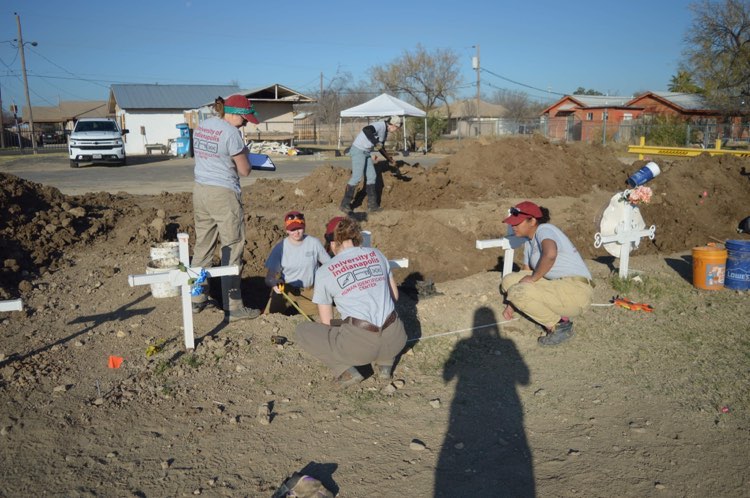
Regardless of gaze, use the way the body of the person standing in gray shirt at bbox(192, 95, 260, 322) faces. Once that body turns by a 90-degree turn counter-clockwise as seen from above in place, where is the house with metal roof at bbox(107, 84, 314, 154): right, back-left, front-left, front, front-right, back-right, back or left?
front-right

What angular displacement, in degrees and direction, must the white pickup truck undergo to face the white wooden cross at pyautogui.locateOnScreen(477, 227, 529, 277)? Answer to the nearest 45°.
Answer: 0° — it already faces it

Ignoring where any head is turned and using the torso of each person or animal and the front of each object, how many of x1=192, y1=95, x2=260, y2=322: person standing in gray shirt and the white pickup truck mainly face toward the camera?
1

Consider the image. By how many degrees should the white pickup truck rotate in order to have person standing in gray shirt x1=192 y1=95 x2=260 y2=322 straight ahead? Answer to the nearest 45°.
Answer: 0° — it already faces them

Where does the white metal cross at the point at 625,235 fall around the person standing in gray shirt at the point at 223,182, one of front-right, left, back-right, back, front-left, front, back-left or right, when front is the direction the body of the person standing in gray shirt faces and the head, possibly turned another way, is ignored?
front-right

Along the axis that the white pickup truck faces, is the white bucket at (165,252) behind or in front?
in front

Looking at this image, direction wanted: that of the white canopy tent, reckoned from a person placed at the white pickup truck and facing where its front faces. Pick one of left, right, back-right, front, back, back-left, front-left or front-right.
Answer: left

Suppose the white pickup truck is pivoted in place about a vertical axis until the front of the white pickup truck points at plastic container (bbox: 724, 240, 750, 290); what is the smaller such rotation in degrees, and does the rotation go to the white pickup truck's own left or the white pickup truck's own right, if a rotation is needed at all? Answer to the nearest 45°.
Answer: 0° — it already faces it

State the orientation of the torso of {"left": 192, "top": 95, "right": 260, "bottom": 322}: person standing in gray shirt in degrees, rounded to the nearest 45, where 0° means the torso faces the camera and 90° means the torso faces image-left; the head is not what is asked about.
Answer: approximately 225°

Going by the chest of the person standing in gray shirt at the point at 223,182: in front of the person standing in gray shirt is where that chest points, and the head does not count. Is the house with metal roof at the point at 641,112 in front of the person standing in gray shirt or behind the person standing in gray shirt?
in front

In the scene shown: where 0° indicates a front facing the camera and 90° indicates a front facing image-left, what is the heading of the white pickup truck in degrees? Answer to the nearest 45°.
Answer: approximately 0°
